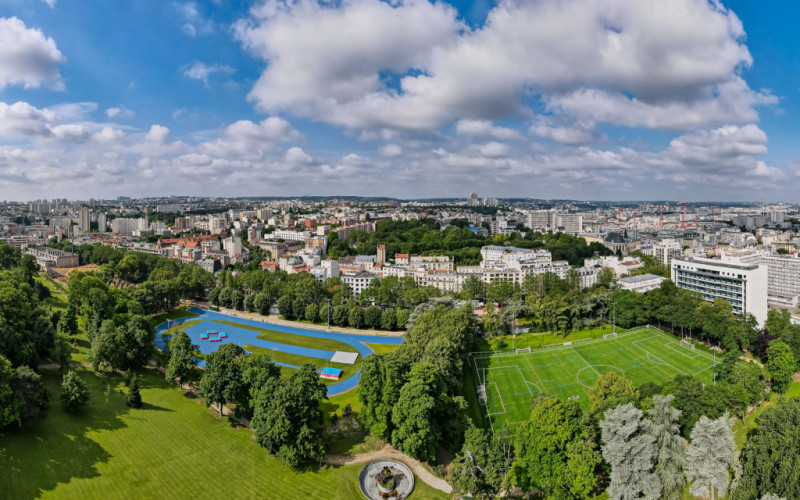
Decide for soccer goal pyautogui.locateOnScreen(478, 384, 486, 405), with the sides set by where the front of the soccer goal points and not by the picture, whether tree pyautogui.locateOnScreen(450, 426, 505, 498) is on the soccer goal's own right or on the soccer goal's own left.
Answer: on the soccer goal's own right

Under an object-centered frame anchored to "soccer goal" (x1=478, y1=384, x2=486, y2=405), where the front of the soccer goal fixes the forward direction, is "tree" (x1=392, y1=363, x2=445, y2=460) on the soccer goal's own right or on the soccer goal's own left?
on the soccer goal's own right

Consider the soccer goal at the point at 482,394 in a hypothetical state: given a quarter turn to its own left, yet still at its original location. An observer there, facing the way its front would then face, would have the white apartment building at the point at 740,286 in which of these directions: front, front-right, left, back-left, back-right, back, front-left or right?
front-right

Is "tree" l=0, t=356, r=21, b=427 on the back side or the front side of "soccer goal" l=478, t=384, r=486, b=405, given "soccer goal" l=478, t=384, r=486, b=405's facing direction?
on the back side

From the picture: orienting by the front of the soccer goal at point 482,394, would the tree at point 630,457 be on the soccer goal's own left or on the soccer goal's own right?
on the soccer goal's own right

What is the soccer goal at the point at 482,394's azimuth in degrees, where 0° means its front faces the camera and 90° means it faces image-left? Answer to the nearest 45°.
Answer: approximately 270°

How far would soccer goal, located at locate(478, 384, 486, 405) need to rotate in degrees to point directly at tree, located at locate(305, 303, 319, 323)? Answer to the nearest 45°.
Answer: approximately 135° to its left

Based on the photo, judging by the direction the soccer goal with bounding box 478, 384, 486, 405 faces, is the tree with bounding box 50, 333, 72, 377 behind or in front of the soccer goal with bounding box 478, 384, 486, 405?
behind
